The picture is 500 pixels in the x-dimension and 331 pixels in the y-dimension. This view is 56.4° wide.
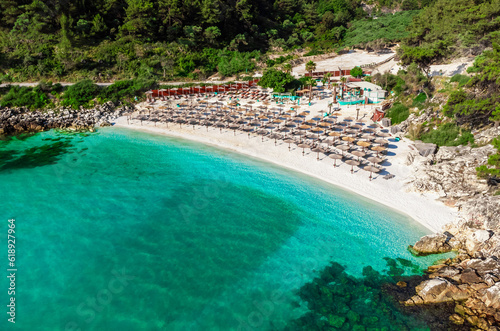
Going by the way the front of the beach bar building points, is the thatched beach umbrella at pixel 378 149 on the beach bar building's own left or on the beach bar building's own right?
on the beach bar building's own left

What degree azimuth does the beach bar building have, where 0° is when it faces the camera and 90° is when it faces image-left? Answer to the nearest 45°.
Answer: approximately 45°

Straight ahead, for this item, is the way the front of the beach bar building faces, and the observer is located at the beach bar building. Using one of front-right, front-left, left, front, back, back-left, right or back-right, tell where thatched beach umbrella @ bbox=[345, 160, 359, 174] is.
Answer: front-left

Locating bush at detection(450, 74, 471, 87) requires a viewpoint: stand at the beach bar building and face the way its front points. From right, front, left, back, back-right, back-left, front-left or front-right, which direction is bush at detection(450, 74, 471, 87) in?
left

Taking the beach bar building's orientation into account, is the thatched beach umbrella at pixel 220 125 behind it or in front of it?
in front

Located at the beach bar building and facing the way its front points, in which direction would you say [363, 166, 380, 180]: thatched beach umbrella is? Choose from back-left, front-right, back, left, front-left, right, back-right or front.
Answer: front-left

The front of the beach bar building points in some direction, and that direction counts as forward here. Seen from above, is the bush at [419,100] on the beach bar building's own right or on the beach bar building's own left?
on the beach bar building's own left

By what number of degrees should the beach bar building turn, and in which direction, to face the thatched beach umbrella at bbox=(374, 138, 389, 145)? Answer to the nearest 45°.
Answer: approximately 45° to its left
